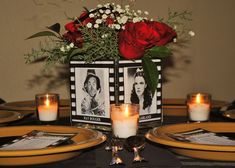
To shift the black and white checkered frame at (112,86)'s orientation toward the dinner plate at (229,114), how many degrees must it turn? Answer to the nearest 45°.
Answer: approximately 90° to its left

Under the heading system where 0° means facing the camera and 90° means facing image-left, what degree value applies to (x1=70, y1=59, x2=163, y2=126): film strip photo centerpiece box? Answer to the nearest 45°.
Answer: approximately 0°

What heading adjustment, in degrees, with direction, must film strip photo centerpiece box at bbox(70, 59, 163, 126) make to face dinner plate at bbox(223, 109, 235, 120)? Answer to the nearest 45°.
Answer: approximately 90° to its left
